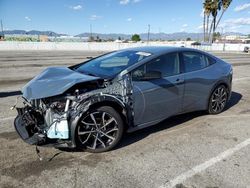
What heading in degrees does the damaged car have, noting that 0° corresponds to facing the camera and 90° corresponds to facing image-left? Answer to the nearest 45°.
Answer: approximately 45°
